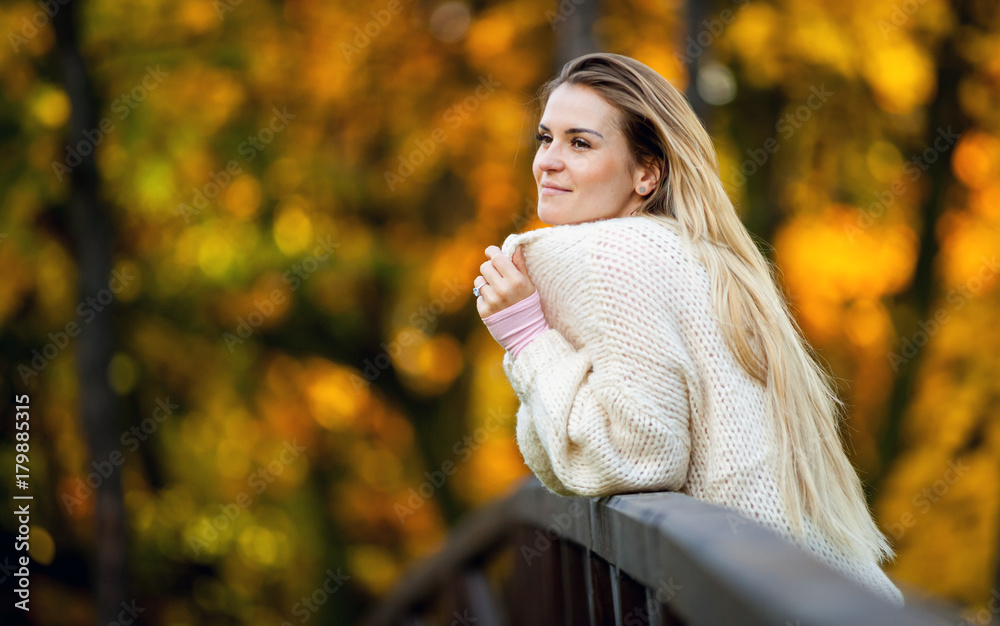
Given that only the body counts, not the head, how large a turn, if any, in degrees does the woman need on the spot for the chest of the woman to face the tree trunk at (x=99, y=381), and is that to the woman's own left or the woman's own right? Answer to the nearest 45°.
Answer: approximately 45° to the woman's own right

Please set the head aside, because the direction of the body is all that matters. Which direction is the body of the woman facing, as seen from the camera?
to the viewer's left
